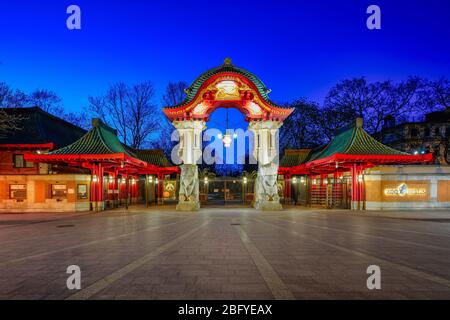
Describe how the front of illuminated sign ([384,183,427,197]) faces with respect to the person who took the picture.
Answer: facing the viewer

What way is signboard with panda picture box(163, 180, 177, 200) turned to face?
toward the camera

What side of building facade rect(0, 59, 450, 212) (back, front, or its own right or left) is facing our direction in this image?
front

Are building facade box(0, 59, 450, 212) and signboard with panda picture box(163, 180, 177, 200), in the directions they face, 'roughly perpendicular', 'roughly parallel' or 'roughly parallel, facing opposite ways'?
roughly parallel

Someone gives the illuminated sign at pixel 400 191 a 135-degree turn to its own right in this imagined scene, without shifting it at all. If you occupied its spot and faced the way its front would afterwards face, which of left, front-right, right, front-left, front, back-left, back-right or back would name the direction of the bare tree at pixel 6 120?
left
